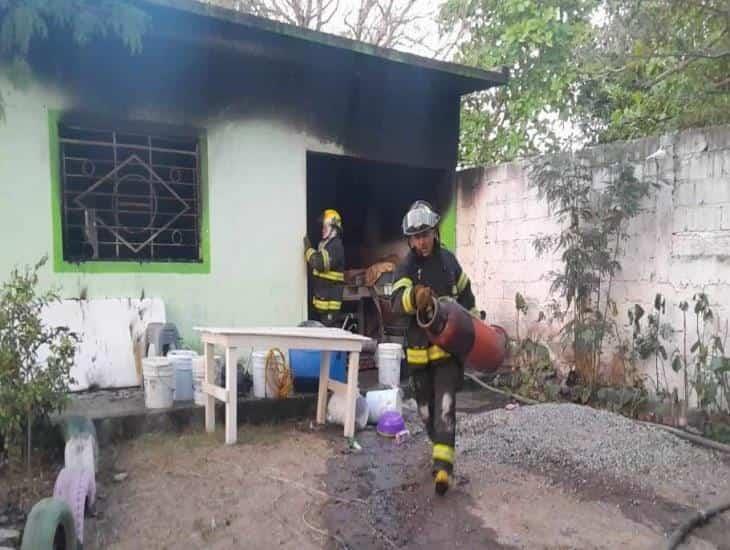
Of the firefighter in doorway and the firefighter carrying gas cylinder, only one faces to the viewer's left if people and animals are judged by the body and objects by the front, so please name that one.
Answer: the firefighter in doorway

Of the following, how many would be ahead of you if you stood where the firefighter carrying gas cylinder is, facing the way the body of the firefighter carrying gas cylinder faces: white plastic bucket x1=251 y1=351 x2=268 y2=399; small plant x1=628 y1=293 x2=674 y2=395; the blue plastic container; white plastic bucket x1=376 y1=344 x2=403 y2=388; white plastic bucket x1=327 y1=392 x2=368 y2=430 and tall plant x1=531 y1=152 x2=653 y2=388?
0

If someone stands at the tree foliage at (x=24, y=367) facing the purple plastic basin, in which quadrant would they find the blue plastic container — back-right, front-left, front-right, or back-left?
front-left

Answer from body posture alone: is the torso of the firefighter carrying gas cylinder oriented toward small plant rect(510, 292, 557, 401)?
no

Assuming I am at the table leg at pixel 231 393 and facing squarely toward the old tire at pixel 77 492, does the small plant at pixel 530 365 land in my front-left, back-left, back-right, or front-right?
back-left

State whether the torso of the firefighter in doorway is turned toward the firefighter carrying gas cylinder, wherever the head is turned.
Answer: no

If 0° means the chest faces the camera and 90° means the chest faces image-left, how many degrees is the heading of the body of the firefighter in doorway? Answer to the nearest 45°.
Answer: approximately 90°

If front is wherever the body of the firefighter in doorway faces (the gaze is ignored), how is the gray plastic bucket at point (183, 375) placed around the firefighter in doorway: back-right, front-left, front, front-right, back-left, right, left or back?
front-left

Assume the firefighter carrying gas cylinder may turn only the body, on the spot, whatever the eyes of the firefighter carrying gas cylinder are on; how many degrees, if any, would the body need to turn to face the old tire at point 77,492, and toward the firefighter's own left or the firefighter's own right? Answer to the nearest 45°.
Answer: approximately 45° to the firefighter's own right

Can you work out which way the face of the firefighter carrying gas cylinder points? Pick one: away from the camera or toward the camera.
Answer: toward the camera

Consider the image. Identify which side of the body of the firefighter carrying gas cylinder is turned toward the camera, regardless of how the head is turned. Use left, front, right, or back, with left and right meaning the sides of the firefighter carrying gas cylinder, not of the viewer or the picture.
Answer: front

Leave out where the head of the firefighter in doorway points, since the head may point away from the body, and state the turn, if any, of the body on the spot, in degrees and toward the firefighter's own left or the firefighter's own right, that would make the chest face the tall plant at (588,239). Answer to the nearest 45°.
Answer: approximately 180°
